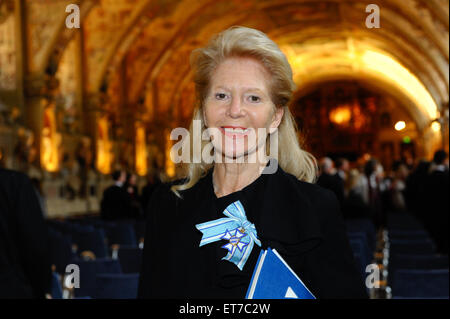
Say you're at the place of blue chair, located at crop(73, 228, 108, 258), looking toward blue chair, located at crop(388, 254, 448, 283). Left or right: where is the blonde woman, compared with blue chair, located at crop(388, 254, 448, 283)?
right

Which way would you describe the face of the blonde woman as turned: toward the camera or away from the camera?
toward the camera

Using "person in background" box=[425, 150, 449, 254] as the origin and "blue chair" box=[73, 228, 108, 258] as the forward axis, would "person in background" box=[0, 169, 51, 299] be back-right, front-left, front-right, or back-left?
front-left

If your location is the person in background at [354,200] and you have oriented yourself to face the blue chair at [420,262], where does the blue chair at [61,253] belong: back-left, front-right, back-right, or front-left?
front-right
